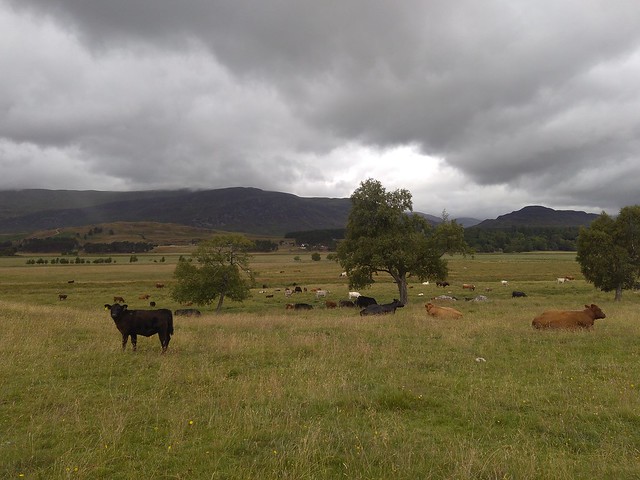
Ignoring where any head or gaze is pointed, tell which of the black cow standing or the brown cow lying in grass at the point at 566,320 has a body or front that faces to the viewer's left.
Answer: the black cow standing

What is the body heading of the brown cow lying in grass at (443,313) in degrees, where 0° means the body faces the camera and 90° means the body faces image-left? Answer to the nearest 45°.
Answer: approximately 90°

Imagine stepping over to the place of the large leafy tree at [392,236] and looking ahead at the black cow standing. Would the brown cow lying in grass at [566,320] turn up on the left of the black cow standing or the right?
left

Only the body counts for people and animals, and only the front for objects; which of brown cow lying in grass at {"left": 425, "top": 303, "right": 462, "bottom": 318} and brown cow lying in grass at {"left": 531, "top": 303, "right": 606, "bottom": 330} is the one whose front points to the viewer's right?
brown cow lying in grass at {"left": 531, "top": 303, "right": 606, "bottom": 330}

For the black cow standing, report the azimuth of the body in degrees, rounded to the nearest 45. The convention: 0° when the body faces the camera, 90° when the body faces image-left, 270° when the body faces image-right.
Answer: approximately 90°

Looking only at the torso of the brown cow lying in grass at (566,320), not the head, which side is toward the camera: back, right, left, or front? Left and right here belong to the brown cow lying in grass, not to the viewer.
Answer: right

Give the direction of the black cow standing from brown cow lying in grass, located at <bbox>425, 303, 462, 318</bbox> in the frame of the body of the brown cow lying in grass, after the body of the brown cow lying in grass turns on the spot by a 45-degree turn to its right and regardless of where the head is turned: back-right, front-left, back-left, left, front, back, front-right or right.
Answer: left

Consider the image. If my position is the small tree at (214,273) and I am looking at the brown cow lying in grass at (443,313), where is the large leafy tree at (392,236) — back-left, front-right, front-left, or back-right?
front-left

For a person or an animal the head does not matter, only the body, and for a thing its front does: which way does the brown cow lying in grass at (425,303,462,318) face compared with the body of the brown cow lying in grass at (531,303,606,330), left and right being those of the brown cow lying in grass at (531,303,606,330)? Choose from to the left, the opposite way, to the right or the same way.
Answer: the opposite way

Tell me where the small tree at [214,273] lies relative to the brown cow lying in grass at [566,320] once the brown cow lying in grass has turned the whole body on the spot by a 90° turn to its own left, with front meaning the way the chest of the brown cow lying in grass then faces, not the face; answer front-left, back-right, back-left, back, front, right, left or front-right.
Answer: left

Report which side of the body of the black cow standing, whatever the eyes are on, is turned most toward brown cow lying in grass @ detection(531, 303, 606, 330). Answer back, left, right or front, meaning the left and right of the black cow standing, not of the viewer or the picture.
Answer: back

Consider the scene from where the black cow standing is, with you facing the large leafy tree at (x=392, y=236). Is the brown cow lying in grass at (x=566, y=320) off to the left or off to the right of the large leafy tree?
right

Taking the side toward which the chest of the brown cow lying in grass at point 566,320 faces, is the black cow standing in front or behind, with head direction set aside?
behind

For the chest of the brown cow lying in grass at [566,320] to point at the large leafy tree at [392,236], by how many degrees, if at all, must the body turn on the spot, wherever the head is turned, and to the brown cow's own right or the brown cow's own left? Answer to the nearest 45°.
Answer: approximately 135° to the brown cow's own left
